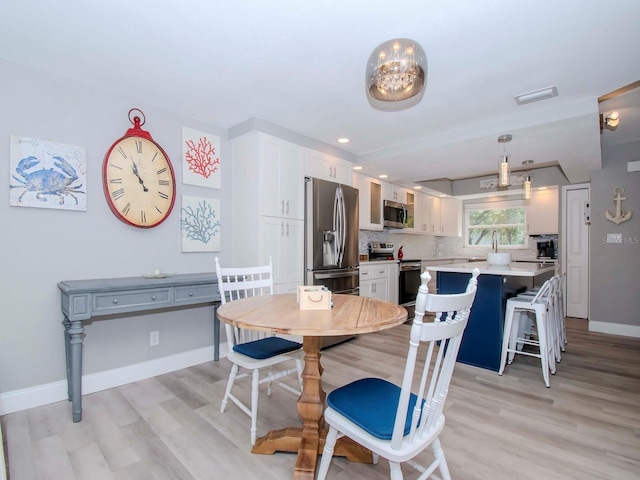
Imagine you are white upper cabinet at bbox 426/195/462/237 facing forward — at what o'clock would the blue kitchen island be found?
The blue kitchen island is roughly at 12 o'clock from the white upper cabinet.

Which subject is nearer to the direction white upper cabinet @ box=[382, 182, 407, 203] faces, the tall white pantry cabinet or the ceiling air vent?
the ceiling air vent

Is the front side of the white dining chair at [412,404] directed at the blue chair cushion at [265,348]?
yes

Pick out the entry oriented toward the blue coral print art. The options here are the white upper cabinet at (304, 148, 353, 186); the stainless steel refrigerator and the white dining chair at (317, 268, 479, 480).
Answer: the white dining chair

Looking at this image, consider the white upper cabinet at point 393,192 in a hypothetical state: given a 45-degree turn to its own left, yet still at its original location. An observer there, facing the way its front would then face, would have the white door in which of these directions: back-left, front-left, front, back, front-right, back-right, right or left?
front

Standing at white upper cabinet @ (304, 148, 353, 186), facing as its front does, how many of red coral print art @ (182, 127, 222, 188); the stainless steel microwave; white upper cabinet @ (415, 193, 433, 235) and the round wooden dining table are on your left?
2

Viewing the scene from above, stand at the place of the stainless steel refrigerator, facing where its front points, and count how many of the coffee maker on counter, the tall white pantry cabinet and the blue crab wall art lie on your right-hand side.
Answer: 2

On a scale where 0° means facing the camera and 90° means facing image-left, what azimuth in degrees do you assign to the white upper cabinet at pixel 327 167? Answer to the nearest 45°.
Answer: approximately 315°

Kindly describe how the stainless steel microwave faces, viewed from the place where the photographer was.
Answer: facing the viewer and to the right of the viewer

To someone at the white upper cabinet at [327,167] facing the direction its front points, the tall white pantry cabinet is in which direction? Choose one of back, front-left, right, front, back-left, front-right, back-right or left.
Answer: right

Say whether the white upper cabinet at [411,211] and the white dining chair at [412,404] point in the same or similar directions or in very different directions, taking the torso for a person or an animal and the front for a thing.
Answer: very different directions

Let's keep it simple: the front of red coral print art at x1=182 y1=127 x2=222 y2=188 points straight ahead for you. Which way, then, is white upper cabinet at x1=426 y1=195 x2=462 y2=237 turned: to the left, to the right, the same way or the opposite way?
to the right

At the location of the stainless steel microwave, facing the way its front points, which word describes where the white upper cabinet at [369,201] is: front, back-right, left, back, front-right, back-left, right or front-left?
right

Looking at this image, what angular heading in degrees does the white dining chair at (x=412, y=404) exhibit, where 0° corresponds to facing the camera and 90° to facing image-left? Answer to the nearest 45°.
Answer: approximately 135°

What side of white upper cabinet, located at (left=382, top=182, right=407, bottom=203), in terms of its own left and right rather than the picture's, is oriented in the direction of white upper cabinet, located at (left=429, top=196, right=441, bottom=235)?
left

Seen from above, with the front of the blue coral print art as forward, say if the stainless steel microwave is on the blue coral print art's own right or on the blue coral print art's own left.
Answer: on the blue coral print art's own left
